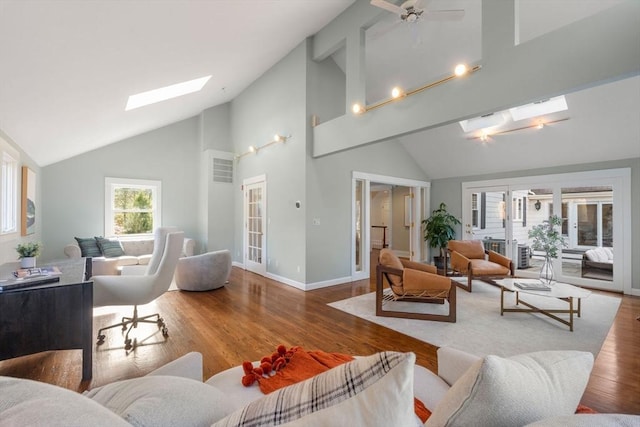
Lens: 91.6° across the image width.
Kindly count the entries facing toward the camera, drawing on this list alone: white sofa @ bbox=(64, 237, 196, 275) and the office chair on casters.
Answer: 1

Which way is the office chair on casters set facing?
to the viewer's left

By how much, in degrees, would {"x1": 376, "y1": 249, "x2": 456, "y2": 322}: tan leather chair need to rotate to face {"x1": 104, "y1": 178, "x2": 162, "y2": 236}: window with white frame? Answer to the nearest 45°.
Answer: approximately 180°

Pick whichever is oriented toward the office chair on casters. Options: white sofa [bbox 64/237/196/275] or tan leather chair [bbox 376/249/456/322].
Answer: the white sofa

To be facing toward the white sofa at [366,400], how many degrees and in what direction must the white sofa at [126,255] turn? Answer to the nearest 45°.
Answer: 0° — it already faces it

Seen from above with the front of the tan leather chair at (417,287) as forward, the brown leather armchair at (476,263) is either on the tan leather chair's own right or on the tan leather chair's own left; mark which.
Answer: on the tan leather chair's own left

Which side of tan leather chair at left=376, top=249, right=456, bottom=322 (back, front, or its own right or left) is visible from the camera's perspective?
right
